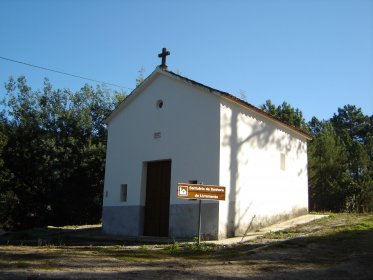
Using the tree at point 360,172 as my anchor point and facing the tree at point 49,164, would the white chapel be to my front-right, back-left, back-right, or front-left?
front-left

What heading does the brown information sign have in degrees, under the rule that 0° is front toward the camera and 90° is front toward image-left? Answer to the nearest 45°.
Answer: approximately 0°

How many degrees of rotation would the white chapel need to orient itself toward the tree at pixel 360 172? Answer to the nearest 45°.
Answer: approximately 180°

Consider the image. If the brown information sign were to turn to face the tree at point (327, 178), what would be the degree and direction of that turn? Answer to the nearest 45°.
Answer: approximately 135° to its left

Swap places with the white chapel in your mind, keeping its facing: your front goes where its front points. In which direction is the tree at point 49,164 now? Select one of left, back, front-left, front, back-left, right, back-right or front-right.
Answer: right

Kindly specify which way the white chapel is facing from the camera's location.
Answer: facing the viewer and to the left of the viewer

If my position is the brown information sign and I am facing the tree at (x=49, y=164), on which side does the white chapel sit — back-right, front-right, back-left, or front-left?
front-right

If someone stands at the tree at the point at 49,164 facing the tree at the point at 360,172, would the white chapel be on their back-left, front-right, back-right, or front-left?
front-right

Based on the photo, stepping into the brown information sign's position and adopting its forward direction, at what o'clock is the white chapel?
The white chapel is roughly at 6 o'clock from the brown information sign.

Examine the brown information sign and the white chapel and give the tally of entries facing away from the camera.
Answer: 0

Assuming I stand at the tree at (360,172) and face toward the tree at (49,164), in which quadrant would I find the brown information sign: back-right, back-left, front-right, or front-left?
front-left

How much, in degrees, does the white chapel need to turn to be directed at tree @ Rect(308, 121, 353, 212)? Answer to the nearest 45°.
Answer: approximately 180°
